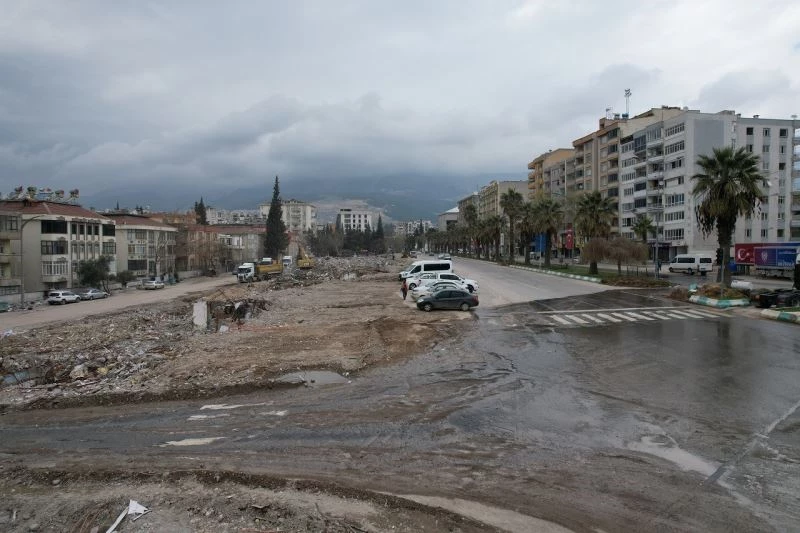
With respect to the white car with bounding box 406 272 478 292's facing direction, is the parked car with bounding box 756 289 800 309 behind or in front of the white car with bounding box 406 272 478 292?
in front

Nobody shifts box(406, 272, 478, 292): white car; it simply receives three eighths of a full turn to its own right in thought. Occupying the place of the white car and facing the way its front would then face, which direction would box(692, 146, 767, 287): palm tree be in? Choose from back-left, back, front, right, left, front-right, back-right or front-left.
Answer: back-left

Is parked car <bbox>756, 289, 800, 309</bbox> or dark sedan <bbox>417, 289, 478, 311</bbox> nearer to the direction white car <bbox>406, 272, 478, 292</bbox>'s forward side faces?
the parked car

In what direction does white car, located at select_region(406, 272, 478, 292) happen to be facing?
to the viewer's right

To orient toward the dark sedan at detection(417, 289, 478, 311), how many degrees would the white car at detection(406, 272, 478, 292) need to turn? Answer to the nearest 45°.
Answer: approximately 90° to its right
